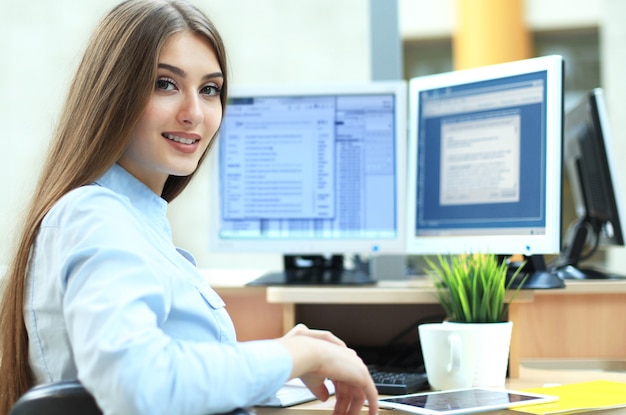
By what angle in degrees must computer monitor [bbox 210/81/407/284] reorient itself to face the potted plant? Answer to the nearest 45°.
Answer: approximately 45° to its left

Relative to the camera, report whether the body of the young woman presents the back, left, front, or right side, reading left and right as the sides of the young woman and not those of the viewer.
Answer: right

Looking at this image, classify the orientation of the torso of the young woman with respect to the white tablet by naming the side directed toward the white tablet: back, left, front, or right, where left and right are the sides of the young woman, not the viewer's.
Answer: front

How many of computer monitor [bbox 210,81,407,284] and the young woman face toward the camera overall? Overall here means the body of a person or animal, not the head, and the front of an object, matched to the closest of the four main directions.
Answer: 1

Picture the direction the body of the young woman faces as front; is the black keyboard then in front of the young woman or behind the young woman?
in front

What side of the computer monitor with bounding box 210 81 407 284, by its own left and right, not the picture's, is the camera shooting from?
front

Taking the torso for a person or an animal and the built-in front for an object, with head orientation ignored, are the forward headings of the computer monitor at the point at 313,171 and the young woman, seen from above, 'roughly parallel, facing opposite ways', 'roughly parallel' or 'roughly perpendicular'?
roughly perpendicular
